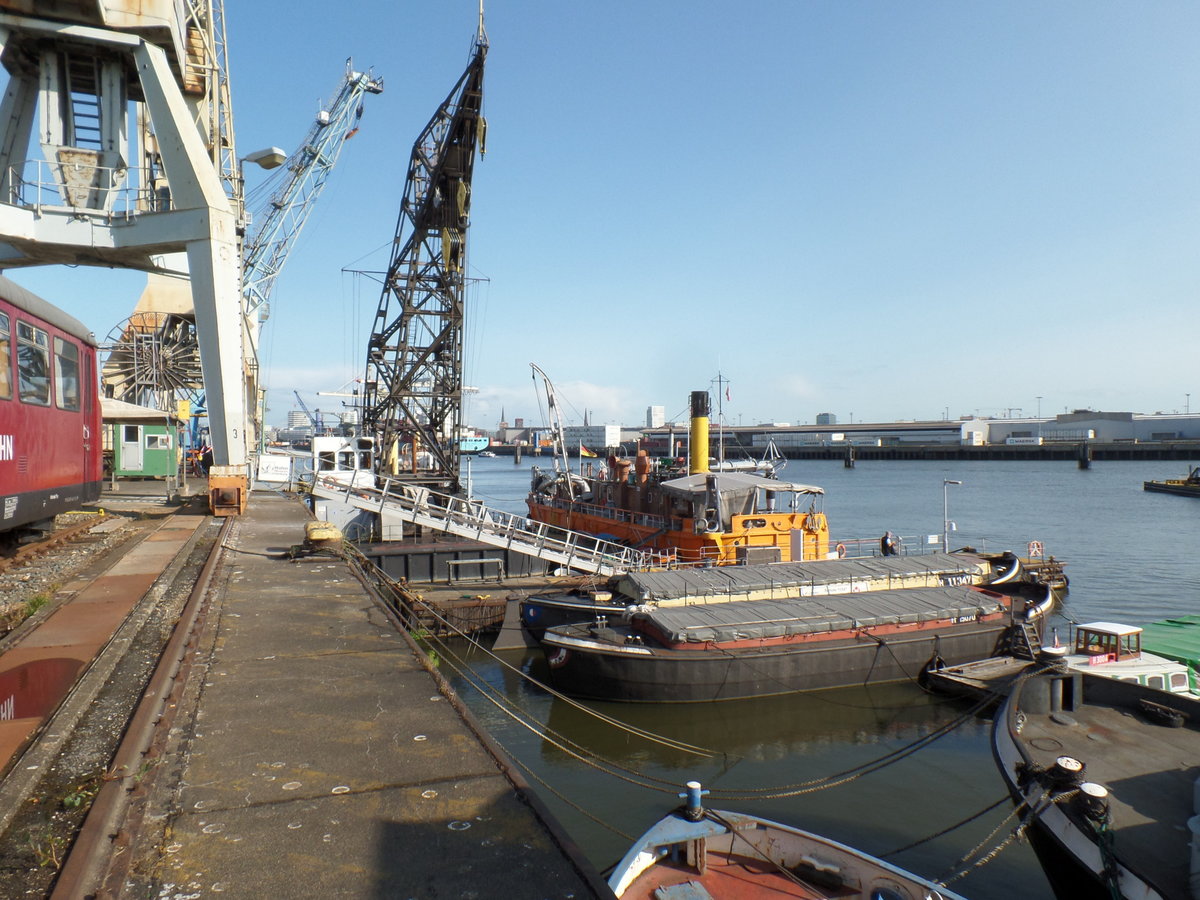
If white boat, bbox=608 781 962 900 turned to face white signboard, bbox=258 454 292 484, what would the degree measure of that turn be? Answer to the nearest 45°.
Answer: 0° — it already faces it

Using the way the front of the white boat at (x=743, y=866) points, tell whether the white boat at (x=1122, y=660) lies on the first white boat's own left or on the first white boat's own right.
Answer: on the first white boat's own right

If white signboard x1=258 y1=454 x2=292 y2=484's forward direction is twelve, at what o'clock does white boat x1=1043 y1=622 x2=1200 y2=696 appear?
The white boat is roughly at 11 o'clock from the white signboard.

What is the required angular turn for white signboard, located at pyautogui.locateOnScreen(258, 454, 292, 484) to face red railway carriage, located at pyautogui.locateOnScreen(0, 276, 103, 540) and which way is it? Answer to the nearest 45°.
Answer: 0° — it already faces it

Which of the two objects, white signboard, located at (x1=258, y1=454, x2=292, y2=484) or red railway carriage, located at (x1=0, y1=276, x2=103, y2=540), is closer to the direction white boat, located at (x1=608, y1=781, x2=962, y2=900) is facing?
the white signboard

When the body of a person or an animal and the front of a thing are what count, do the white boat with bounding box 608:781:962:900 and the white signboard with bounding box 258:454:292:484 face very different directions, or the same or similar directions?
very different directions

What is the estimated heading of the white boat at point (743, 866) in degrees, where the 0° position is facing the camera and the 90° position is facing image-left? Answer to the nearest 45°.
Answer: approximately 135°
